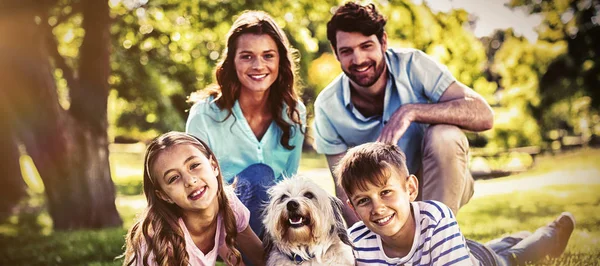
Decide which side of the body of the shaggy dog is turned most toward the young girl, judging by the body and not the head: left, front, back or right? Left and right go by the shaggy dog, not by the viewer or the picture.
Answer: right

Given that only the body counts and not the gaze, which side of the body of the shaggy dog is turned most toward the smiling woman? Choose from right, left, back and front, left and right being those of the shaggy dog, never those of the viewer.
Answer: back

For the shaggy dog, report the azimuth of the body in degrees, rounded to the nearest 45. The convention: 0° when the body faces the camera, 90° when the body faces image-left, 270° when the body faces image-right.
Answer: approximately 0°

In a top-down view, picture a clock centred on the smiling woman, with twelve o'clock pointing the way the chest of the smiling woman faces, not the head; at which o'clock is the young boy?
The young boy is roughly at 11 o'clock from the smiling woman.

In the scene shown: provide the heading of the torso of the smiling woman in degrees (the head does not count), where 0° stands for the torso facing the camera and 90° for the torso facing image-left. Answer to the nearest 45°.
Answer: approximately 0°

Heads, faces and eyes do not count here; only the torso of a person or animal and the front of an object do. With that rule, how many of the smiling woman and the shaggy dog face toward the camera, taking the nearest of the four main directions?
2

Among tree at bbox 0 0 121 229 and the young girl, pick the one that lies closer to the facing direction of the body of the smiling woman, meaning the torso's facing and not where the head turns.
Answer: the young girl

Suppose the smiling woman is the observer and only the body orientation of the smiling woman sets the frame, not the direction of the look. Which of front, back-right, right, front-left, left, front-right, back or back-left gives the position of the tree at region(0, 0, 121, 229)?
back-right
